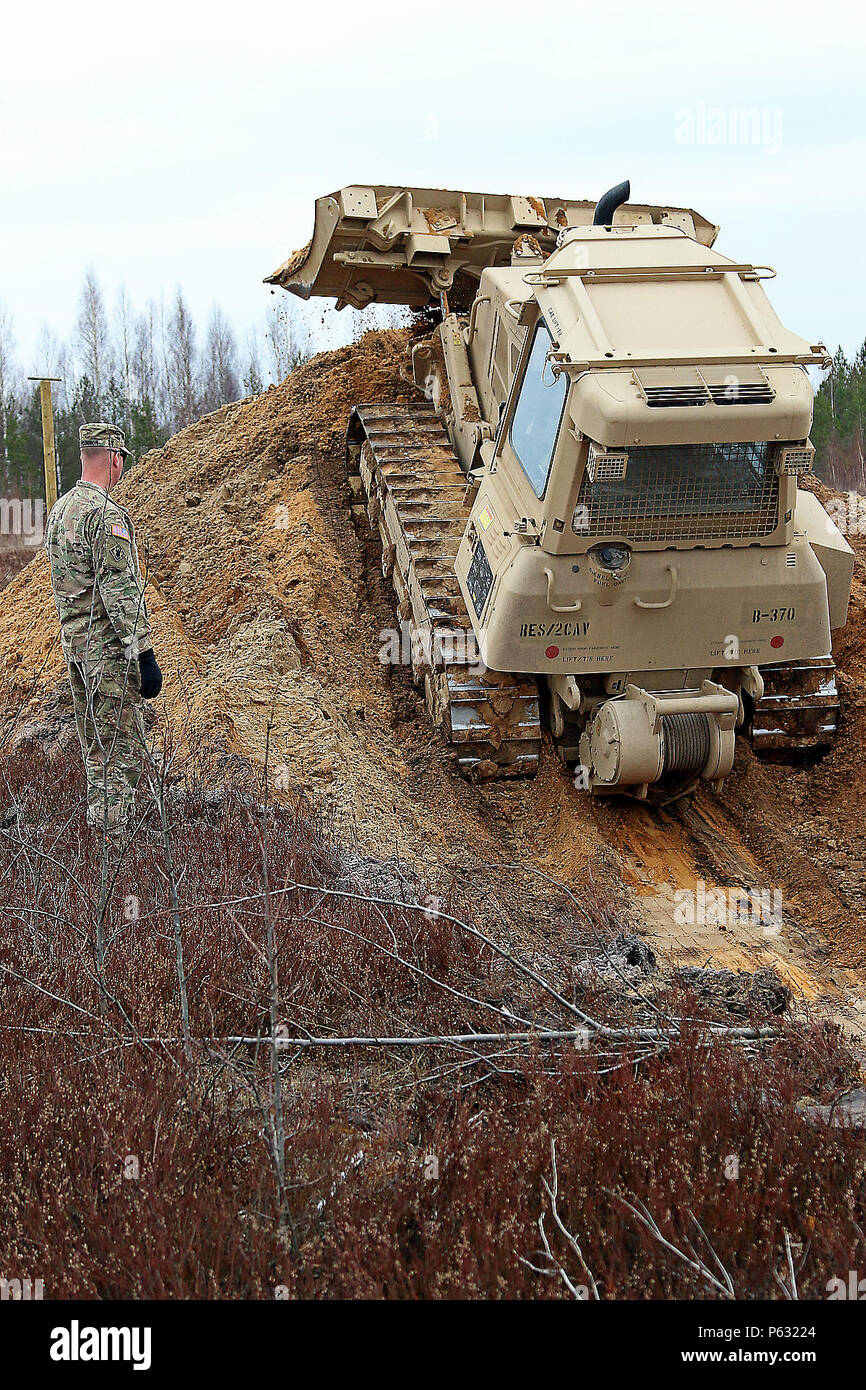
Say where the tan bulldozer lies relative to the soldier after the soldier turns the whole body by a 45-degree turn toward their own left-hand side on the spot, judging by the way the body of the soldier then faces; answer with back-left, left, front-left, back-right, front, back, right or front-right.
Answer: right

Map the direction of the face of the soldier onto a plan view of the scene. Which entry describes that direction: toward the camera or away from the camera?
away from the camera

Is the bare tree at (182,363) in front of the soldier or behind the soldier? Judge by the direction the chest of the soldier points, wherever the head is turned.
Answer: in front

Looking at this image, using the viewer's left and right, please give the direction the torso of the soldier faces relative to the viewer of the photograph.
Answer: facing away from the viewer and to the right of the viewer
